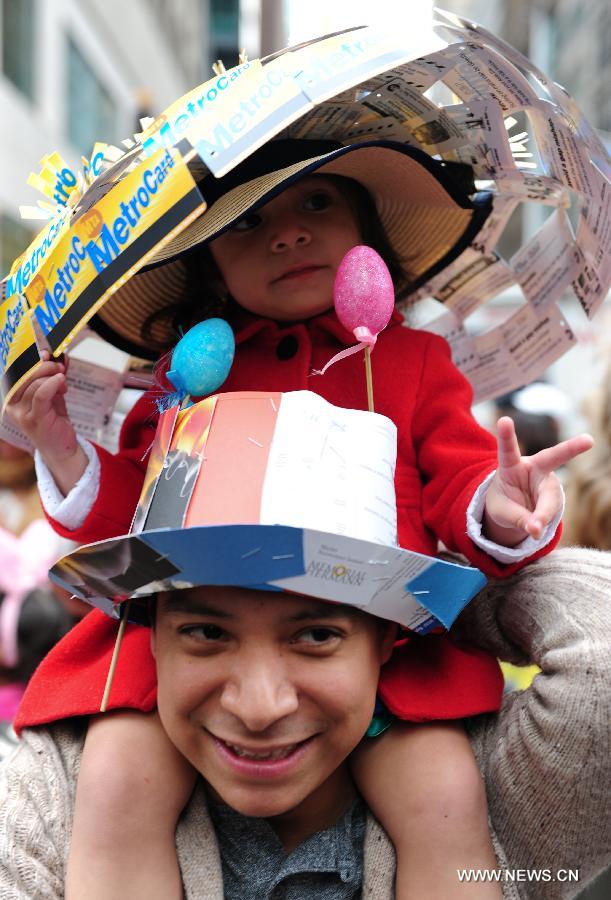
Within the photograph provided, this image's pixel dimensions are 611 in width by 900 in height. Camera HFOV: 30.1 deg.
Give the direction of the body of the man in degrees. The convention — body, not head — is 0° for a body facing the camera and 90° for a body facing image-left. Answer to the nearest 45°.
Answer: approximately 0°

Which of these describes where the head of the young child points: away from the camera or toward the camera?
toward the camera

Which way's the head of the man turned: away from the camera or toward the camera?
toward the camera
